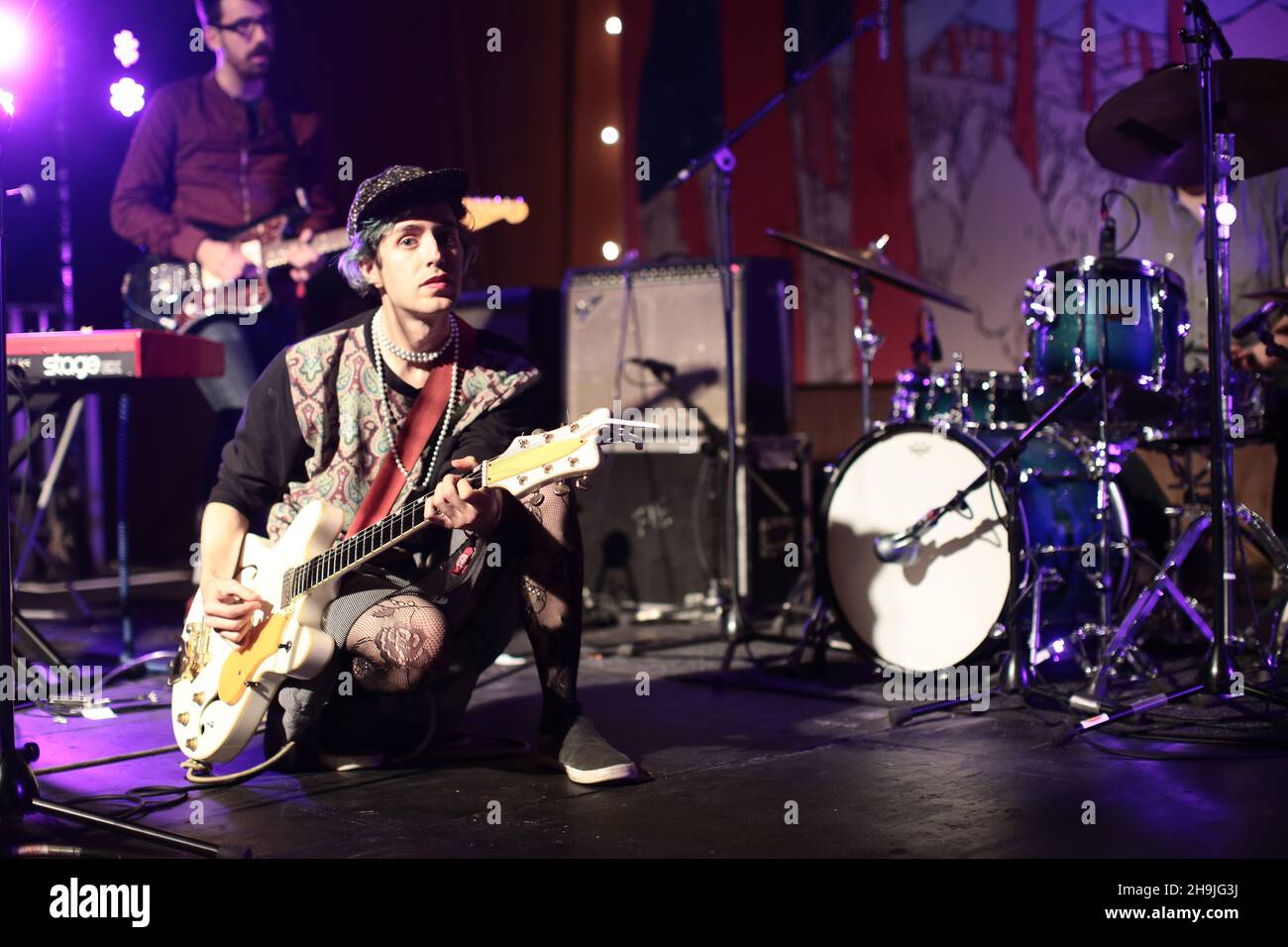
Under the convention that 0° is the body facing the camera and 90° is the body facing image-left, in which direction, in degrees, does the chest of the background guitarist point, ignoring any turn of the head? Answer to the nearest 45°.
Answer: approximately 315°

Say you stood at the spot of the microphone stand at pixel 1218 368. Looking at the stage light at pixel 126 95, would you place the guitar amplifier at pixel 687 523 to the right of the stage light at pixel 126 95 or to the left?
right

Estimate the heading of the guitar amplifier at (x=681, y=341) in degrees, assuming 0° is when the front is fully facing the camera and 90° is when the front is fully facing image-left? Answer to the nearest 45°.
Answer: approximately 45°

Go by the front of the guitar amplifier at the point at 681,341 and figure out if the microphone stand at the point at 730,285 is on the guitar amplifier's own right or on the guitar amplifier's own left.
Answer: on the guitar amplifier's own left

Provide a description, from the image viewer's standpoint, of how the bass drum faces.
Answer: facing the viewer and to the left of the viewer
